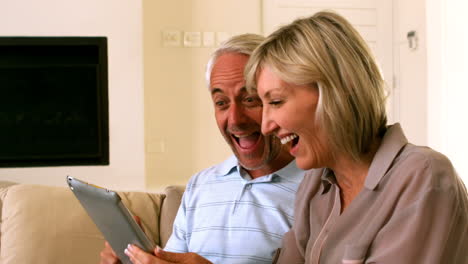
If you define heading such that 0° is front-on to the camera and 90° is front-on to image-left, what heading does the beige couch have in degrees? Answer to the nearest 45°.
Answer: approximately 0°

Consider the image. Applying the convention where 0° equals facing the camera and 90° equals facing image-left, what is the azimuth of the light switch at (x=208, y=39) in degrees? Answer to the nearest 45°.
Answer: approximately 0°

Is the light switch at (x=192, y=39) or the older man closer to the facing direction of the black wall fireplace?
the older man

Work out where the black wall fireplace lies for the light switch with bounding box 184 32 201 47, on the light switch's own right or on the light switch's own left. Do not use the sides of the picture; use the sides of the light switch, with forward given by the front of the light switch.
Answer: on the light switch's own right

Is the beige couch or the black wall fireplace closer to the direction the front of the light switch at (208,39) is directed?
the beige couch

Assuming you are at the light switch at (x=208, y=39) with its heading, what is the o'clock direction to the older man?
The older man is roughly at 12 o'clock from the light switch.

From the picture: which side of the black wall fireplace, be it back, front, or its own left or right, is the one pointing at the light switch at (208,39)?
left

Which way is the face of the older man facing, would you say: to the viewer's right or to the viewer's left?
to the viewer's left

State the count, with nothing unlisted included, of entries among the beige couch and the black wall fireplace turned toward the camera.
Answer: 2

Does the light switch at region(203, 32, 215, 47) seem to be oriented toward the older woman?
yes
